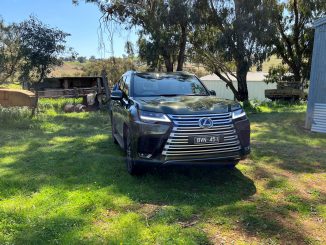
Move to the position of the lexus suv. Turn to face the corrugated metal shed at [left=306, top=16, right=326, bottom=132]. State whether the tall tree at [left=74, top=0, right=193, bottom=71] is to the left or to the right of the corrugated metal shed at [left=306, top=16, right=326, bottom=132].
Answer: left

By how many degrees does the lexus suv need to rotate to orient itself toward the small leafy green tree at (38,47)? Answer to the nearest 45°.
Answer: approximately 180°

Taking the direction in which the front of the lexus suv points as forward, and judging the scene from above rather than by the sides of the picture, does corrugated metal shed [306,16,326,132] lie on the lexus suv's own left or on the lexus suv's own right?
on the lexus suv's own left

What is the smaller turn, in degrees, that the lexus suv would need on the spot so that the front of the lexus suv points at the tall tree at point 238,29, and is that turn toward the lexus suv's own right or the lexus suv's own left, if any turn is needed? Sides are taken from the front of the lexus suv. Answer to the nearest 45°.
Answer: approximately 135° to the lexus suv's own left

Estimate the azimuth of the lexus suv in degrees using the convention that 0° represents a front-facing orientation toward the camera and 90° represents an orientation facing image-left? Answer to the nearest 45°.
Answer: approximately 315°

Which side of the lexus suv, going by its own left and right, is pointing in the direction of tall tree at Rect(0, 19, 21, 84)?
back

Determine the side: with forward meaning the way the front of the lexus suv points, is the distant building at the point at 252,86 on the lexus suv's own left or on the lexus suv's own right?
on the lexus suv's own left
